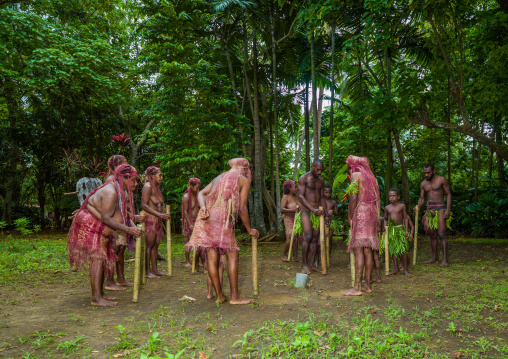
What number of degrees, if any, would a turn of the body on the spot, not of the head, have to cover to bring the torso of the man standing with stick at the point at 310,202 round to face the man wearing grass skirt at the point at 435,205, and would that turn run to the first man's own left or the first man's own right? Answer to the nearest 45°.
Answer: approximately 90° to the first man's own left

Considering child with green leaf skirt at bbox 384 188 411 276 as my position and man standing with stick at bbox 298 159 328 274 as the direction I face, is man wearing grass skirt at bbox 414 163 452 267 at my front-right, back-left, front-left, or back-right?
back-right

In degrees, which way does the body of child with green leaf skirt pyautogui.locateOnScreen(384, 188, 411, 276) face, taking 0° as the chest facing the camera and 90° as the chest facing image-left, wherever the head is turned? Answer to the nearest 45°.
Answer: approximately 45°

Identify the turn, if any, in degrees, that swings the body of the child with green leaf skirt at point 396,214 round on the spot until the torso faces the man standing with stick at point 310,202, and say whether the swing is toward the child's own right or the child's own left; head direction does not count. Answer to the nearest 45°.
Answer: approximately 45° to the child's own right

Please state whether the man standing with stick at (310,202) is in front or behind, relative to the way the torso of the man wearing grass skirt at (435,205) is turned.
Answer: in front

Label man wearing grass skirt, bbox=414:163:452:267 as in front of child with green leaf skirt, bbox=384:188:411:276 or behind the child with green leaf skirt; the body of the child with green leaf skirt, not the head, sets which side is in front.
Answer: behind

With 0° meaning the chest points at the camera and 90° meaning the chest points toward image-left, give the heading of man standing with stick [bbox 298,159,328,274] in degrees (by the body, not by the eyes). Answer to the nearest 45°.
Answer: approximately 315°

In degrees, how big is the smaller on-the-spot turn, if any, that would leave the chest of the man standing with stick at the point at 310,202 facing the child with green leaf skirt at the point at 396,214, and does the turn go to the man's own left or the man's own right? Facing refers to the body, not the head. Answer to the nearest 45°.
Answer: approximately 45° to the man's own left
